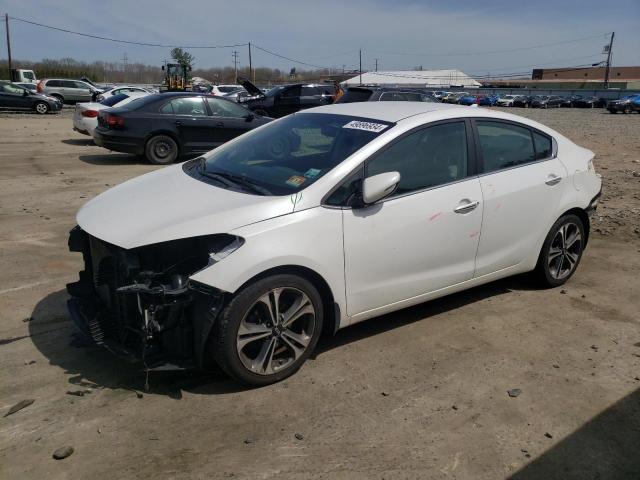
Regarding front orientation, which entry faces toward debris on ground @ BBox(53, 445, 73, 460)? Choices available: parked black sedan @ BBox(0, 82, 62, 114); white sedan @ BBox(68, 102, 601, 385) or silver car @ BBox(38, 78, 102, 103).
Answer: the white sedan

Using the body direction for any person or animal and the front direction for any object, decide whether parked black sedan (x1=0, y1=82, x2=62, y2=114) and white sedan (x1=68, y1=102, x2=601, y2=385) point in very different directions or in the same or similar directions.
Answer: very different directions

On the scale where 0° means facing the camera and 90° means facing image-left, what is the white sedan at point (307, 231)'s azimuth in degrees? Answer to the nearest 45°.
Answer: approximately 45°

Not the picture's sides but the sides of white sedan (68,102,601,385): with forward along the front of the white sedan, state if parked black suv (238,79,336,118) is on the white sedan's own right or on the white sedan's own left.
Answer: on the white sedan's own right

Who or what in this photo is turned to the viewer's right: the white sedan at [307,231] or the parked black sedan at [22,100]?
the parked black sedan

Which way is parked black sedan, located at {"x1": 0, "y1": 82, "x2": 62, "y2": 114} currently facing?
to the viewer's right

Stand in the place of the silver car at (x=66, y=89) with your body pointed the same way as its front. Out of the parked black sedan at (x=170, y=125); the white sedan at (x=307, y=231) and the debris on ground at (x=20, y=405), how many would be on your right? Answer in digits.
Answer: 3

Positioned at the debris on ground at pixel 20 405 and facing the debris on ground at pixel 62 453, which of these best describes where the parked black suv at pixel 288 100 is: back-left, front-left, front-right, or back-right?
back-left

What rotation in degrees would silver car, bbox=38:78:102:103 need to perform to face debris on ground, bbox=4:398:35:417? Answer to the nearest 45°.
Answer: approximately 90° to its right

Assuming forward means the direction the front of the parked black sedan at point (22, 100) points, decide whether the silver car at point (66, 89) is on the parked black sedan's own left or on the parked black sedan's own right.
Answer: on the parked black sedan's own left

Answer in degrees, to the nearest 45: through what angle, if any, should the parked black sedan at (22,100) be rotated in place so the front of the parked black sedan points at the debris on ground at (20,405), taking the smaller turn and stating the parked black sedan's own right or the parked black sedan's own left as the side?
approximately 90° to the parked black sedan's own right

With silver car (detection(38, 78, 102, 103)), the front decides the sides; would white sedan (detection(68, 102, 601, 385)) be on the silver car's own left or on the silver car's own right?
on the silver car's own right

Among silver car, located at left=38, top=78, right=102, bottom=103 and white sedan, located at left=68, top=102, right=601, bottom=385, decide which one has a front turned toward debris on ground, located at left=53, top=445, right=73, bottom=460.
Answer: the white sedan

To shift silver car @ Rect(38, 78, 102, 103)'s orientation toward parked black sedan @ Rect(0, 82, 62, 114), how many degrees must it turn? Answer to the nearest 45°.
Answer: approximately 90° to its right
